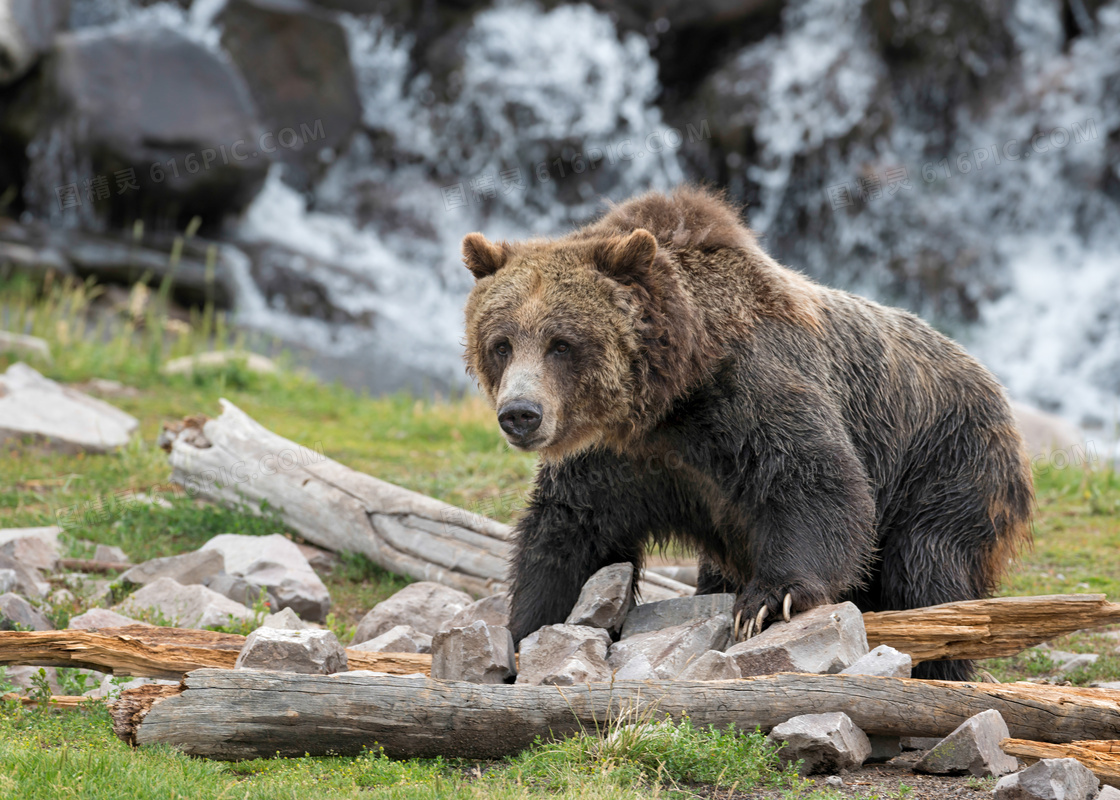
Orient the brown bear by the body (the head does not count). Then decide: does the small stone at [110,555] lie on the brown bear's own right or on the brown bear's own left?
on the brown bear's own right

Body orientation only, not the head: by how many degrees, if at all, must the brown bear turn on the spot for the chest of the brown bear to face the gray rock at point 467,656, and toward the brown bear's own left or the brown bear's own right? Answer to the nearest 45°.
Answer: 0° — it already faces it

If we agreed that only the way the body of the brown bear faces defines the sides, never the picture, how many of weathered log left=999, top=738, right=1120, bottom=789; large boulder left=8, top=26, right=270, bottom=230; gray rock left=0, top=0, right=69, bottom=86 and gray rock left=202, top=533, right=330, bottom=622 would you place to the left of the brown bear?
1

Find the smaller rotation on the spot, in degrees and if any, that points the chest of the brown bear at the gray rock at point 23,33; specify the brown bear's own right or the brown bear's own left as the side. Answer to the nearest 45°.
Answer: approximately 90° to the brown bear's own right

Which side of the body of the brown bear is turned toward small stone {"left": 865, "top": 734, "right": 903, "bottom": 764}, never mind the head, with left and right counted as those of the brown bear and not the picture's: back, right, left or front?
left

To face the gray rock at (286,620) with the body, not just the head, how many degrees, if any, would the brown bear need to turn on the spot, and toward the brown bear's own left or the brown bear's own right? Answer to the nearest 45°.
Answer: approximately 45° to the brown bear's own right

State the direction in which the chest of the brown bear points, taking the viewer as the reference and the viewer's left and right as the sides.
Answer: facing the viewer and to the left of the viewer

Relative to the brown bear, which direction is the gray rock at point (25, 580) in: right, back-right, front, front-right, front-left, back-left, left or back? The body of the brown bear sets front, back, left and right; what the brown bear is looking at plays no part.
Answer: front-right

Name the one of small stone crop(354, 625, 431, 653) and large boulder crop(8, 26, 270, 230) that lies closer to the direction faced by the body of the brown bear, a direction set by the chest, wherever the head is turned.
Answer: the small stone

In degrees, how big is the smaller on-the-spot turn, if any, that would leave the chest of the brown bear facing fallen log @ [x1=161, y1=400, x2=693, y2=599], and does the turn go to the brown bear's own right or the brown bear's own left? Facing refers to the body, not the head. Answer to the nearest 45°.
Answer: approximately 90° to the brown bear's own right

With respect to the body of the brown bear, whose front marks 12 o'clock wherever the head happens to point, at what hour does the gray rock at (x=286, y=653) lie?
The gray rock is roughly at 12 o'clock from the brown bear.

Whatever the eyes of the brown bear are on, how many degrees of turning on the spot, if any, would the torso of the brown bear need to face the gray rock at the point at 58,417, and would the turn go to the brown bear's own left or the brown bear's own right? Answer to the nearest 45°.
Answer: approximately 90° to the brown bear's own right
